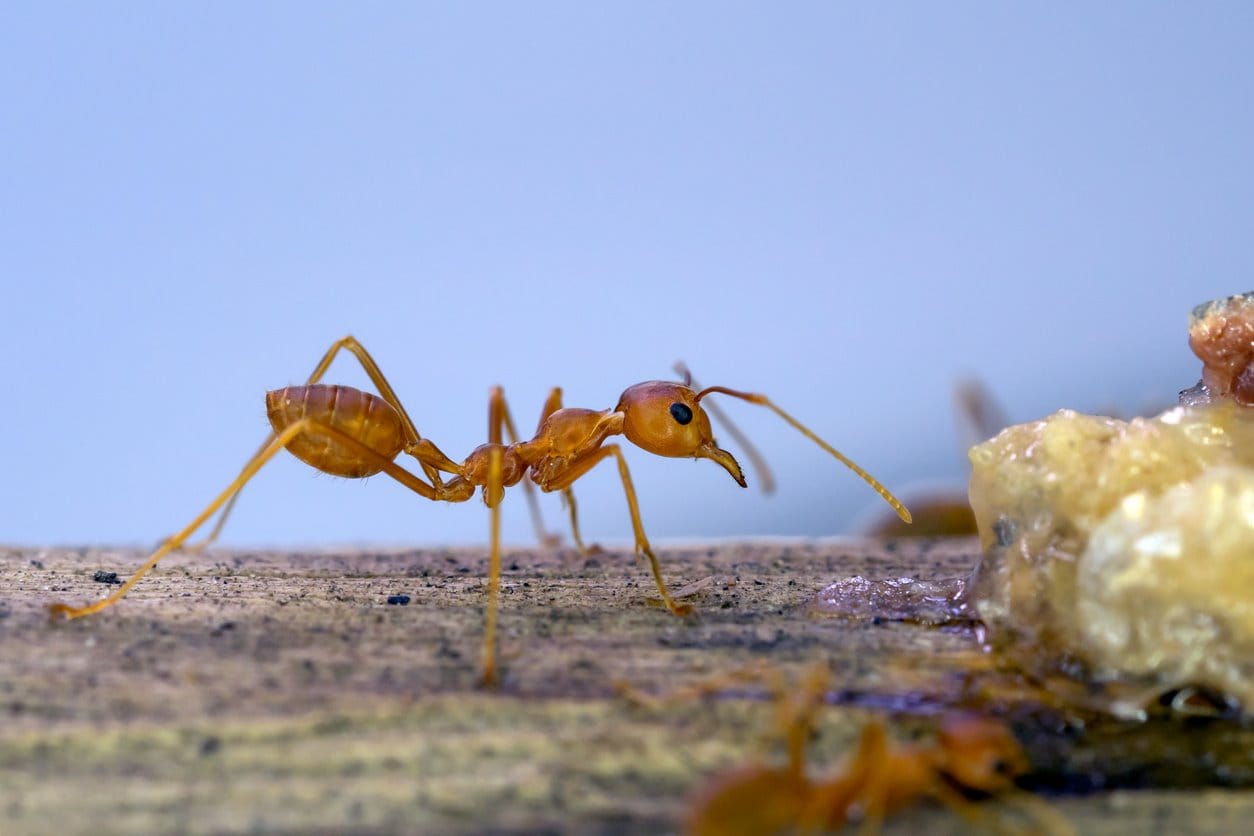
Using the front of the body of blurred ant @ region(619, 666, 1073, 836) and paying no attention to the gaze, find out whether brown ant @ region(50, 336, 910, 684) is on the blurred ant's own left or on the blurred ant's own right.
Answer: on the blurred ant's own left

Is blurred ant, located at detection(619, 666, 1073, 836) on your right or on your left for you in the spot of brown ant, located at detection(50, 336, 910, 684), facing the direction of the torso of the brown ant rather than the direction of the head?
on your right

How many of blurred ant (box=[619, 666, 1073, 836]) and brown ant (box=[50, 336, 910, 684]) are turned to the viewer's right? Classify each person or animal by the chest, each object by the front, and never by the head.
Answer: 2

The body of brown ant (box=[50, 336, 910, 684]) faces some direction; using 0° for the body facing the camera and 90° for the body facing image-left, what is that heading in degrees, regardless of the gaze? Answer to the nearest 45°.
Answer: approximately 270°

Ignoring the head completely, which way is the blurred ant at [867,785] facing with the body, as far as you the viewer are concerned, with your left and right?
facing to the right of the viewer
